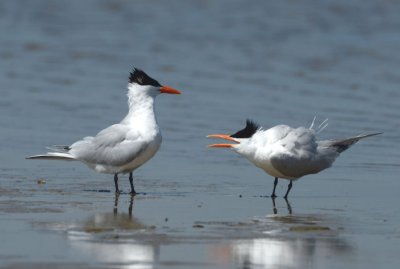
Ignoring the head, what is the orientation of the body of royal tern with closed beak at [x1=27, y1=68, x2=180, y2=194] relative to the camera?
to the viewer's right

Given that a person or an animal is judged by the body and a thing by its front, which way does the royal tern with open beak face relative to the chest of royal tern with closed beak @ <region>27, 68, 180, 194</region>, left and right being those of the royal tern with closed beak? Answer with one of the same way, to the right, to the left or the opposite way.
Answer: the opposite way

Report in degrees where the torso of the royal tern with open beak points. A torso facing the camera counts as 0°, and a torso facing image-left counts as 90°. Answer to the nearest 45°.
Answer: approximately 90°

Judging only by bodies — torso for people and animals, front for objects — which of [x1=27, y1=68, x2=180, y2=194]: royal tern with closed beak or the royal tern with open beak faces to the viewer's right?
the royal tern with closed beak

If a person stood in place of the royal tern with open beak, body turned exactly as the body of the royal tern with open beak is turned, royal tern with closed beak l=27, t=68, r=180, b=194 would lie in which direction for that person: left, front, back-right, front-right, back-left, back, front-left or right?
front

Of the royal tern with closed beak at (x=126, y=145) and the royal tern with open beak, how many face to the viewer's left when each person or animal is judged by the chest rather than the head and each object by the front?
1

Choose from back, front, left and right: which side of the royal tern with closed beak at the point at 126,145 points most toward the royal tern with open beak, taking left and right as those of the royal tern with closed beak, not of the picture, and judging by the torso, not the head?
front
